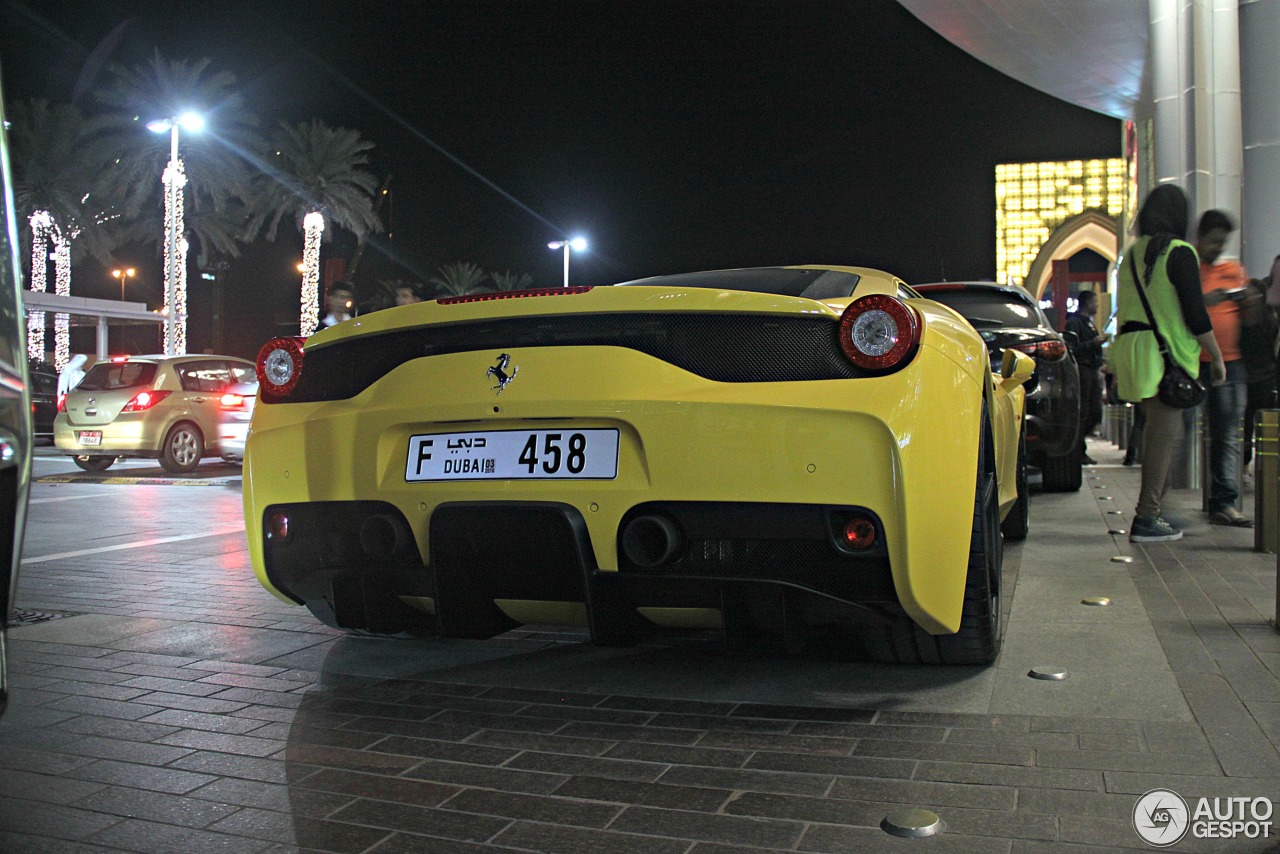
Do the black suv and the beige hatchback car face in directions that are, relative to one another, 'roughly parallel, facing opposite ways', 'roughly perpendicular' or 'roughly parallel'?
roughly parallel

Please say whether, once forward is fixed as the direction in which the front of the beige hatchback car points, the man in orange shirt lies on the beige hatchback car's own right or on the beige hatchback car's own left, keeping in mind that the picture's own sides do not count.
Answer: on the beige hatchback car's own right

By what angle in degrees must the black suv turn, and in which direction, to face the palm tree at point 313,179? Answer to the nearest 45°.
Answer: approximately 45° to its left

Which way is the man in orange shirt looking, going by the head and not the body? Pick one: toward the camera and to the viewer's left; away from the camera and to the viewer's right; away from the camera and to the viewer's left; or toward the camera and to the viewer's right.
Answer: toward the camera and to the viewer's left

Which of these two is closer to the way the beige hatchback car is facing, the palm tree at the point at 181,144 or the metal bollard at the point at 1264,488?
the palm tree

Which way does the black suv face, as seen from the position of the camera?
facing away from the viewer

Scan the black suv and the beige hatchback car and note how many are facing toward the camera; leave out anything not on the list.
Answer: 0

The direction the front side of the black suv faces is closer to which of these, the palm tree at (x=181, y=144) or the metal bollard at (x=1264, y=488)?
the palm tree

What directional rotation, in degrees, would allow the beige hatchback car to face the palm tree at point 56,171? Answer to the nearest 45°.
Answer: approximately 45° to its left

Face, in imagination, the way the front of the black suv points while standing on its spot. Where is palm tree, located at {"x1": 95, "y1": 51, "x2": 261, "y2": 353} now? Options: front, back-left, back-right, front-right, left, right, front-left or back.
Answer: front-left

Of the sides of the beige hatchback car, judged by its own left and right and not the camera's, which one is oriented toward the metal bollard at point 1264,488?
right

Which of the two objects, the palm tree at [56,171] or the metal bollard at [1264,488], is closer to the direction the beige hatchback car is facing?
the palm tree

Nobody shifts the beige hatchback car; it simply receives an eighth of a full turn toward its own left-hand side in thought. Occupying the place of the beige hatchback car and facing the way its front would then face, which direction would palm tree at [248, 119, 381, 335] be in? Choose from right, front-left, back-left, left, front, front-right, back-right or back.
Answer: front

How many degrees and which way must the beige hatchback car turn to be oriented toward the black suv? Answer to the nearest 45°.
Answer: approximately 90° to its right

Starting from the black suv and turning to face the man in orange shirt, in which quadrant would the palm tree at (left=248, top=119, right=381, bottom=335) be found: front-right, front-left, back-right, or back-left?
back-left

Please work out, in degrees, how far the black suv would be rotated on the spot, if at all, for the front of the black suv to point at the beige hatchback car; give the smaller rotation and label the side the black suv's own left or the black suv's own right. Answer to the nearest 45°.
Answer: approximately 90° to the black suv's own left

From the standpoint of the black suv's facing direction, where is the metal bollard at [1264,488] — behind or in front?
behind

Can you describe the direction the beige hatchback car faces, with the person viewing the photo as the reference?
facing away from the viewer and to the right of the viewer
